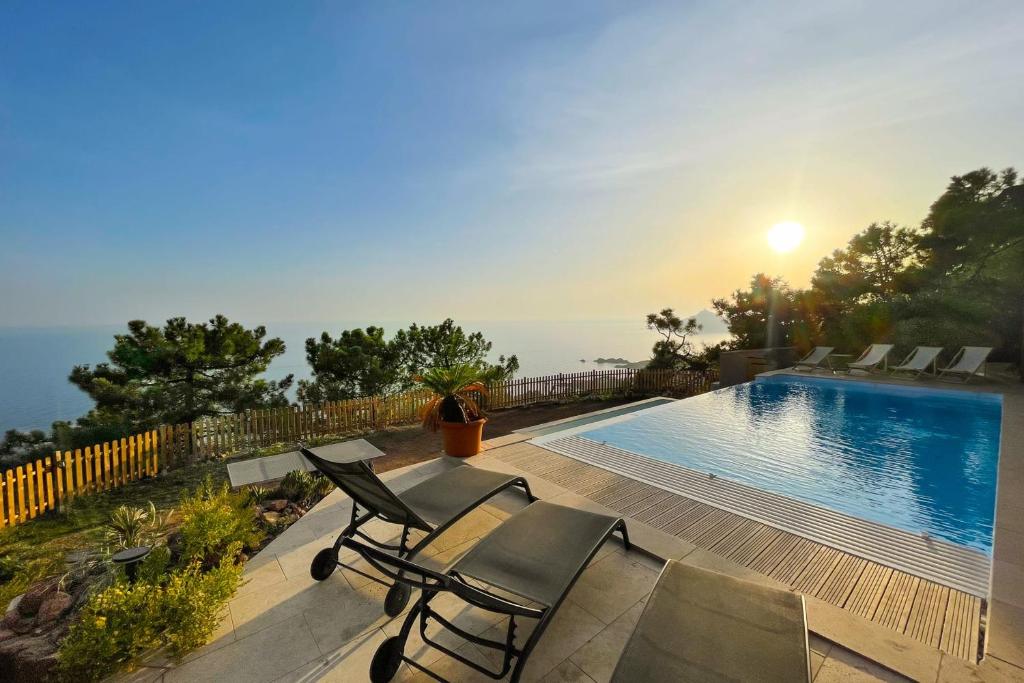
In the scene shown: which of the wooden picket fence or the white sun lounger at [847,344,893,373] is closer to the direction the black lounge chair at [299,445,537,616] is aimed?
the white sun lounger

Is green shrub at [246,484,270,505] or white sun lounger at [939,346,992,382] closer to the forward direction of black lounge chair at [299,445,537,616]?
the white sun lounger

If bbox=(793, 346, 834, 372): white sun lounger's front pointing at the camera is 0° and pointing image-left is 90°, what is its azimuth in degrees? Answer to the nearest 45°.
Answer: approximately 45°

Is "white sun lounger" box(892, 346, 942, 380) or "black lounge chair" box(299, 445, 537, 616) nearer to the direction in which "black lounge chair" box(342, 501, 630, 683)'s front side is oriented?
the white sun lounger

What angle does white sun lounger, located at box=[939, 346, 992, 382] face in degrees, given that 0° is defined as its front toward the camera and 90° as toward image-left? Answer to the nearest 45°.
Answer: approximately 45°
